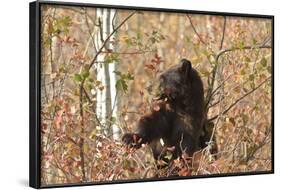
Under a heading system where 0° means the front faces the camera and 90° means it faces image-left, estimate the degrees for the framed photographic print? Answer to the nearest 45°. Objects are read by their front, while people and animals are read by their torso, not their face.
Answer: approximately 315°
